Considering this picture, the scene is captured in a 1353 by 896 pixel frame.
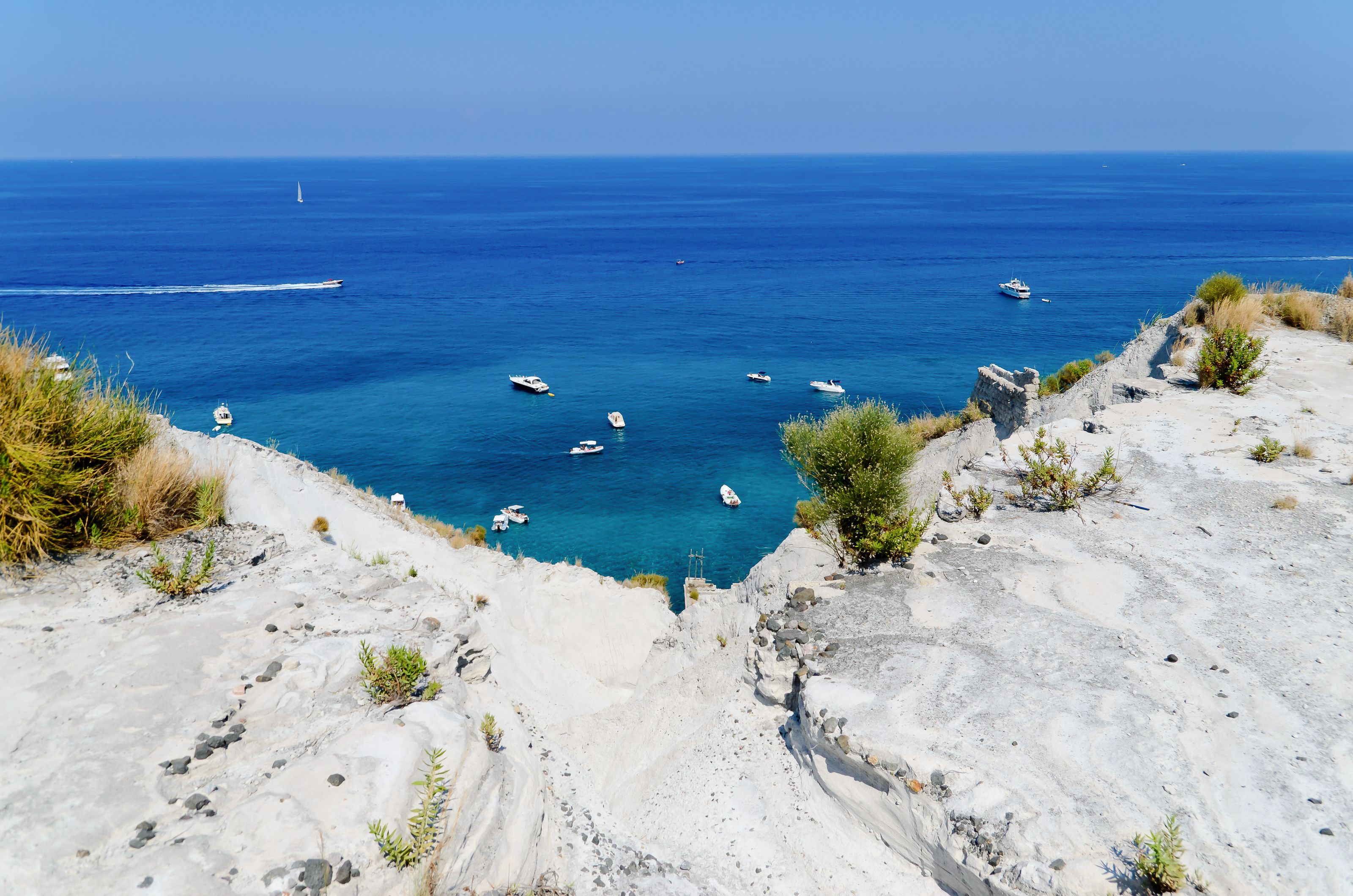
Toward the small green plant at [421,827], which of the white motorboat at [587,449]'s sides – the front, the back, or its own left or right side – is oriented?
right

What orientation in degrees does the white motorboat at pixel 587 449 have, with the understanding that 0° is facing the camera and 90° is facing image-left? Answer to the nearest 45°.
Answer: approximately 270°

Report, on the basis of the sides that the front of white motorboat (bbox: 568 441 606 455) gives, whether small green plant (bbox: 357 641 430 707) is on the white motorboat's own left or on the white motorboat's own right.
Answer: on the white motorboat's own right

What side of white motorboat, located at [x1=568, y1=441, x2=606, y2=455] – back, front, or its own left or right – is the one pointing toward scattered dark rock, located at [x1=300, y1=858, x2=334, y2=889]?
right

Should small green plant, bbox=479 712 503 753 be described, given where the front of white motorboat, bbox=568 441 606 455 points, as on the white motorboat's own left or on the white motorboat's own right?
on the white motorboat's own right

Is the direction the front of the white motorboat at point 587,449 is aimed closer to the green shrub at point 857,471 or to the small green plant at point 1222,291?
the small green plant
